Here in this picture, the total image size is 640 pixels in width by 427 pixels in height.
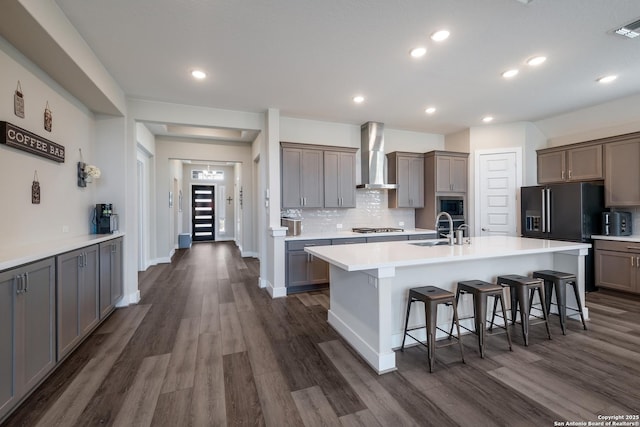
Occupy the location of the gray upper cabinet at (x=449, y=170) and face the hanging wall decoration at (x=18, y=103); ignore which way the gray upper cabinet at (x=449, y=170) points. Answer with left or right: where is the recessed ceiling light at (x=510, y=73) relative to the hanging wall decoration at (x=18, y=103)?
left

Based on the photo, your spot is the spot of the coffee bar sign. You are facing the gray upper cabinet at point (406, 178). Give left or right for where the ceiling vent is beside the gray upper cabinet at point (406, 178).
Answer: right

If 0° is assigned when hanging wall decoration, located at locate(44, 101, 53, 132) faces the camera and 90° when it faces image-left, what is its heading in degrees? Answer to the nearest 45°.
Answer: approximately 315°

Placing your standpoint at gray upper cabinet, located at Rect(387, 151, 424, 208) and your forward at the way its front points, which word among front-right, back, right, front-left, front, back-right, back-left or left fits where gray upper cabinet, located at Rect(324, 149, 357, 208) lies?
right

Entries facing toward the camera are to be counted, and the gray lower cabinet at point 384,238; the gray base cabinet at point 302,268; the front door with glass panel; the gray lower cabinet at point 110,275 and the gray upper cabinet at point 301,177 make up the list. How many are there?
4

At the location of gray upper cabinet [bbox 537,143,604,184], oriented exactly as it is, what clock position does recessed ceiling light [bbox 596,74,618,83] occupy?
The recessed ceiling light is roughly at 10 o'clock from the gray upper cabinet.

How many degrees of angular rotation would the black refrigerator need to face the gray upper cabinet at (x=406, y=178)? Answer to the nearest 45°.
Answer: approximately 45° to its right

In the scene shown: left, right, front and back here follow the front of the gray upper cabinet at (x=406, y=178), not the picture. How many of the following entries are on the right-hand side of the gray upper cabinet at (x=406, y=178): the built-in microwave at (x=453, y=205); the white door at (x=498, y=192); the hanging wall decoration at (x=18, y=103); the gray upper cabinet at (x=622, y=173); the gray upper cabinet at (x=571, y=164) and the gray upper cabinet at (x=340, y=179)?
2

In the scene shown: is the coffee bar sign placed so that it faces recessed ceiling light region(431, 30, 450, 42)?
yes

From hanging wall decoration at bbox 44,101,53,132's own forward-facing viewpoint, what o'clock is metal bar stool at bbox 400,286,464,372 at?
The metal bar stool is roughly at 12 o'clock from the hanging wall decoration.

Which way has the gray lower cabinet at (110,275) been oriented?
to the viewer's right

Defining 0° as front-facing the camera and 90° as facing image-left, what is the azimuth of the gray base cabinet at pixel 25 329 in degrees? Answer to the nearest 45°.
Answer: approximately 315°

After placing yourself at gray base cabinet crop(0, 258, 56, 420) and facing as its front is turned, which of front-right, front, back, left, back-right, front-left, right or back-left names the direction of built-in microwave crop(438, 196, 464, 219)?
front-left
